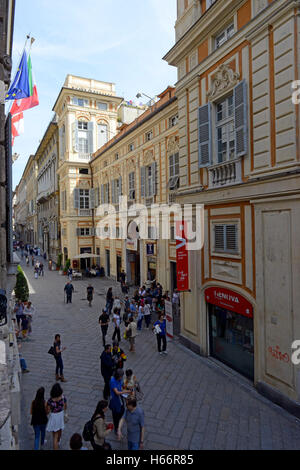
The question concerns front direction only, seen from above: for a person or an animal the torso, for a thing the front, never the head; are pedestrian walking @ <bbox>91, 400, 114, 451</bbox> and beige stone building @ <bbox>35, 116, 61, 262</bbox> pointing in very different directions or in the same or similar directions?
very different directions

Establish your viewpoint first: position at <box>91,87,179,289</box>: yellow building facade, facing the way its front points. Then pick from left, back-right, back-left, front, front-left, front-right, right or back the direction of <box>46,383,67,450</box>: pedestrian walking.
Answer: front-left

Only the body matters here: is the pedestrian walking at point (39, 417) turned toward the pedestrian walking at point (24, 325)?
yes

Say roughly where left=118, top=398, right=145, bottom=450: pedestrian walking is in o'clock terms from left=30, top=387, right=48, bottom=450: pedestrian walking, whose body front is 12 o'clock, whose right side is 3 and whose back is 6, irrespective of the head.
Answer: left=118, top=398, right=145, bottom=450: pedestrian walking is roughly at 4 o'clock from left=30, top=387, right=48, bottom=450: pedestrian walking.
